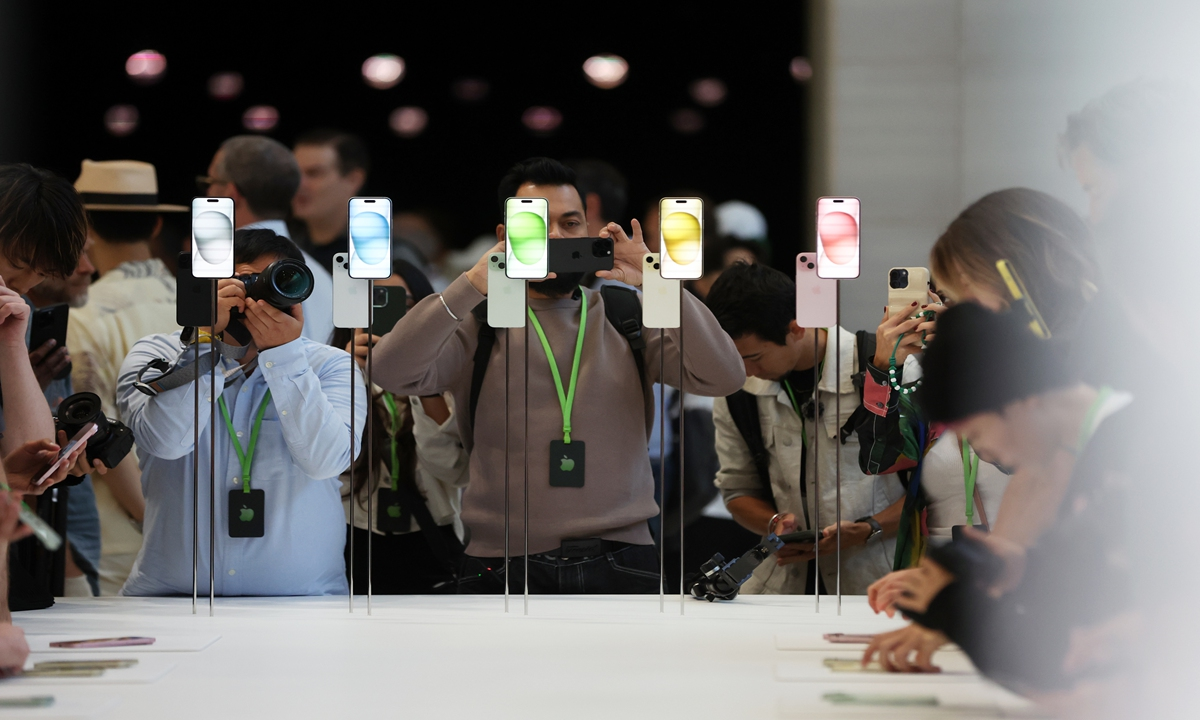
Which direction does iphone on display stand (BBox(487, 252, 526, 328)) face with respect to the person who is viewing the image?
facing away from the viewer

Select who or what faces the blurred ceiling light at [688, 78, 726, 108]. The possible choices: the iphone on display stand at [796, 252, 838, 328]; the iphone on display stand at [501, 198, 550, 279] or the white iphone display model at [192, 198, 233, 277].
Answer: the iphone on display stand at [796, 252, 838, 328]

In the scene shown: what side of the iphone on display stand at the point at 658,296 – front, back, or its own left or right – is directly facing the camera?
back

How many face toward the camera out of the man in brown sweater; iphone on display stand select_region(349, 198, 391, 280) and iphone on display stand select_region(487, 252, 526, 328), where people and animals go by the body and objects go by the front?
2

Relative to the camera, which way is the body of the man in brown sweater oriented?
toward the camera

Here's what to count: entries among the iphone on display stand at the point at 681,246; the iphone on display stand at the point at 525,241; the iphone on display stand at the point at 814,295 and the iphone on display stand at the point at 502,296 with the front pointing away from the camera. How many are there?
2

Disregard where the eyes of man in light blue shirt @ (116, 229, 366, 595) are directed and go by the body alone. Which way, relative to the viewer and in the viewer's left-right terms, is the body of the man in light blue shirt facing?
facing the viewer

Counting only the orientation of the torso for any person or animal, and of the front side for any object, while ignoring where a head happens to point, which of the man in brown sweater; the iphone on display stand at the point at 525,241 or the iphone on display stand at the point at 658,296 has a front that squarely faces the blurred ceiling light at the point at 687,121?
the iphone on display stand at the point at 658,296

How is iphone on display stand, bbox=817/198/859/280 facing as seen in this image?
toward the camera

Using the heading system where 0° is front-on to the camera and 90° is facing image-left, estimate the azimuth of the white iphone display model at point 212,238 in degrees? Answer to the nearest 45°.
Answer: approximately 0°

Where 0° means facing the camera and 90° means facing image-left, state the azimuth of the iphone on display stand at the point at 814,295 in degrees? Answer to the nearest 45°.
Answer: approximately 180°
